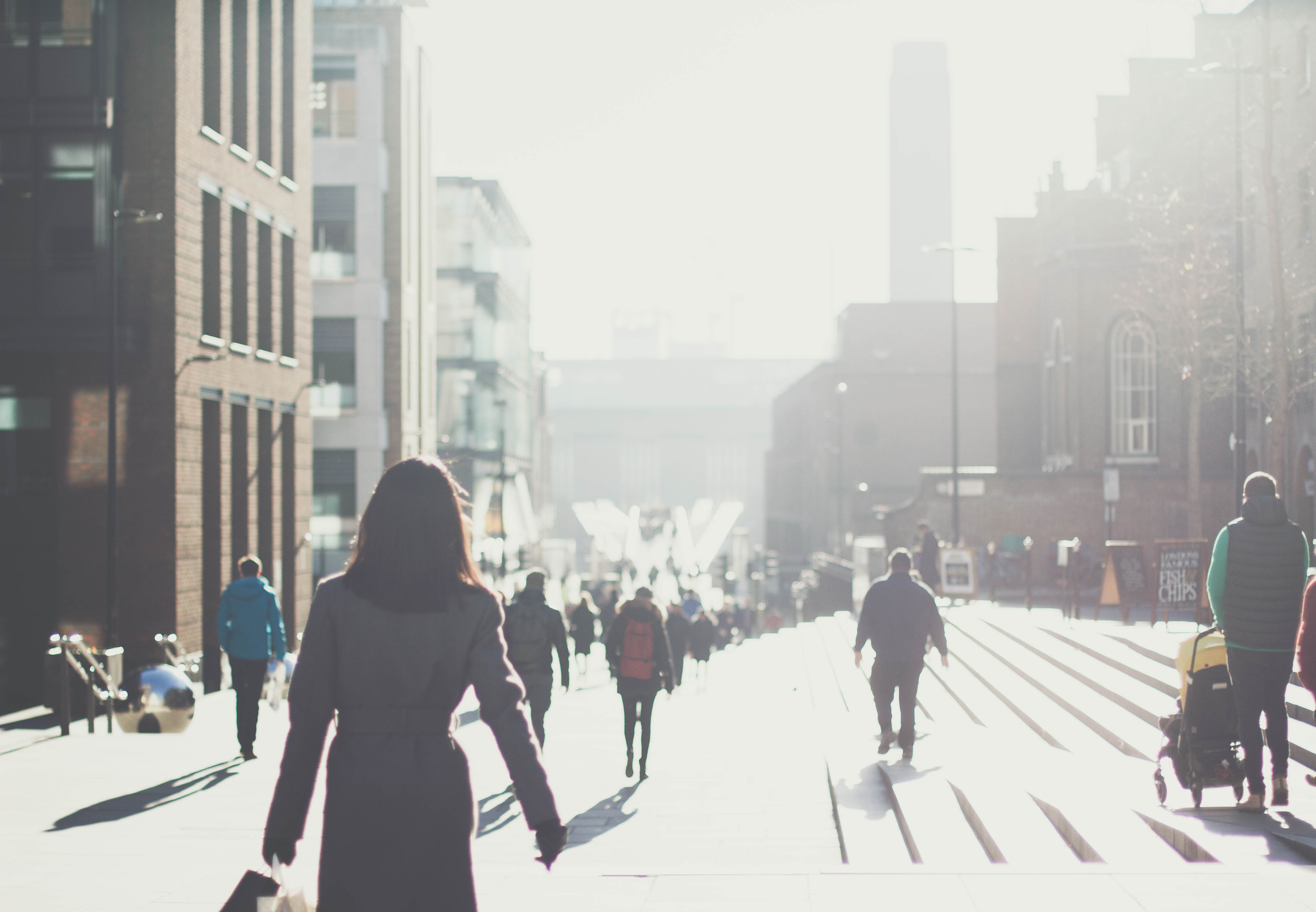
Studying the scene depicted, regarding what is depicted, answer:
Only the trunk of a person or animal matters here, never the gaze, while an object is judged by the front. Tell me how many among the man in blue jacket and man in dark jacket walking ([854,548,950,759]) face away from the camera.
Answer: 2

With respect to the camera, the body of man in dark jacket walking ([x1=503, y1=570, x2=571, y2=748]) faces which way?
away from the camera

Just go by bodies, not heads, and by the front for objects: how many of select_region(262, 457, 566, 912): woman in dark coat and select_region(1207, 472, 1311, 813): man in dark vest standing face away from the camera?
2

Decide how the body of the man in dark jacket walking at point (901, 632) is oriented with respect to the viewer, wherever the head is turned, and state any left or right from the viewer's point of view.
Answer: facing away from the viewer

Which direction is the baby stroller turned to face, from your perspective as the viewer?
facing away from the viewer and to the left of the viewer

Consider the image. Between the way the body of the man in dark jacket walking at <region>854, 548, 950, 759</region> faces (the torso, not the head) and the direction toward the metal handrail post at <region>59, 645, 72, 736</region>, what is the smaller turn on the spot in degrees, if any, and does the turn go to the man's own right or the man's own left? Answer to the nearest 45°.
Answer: approximately 90° to the man's own left

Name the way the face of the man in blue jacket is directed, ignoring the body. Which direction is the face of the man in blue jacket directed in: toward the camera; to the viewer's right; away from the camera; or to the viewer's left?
away from the camera

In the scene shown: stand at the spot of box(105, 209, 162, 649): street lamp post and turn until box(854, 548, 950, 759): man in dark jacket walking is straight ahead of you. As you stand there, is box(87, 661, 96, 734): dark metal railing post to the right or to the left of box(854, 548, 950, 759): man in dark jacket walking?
right

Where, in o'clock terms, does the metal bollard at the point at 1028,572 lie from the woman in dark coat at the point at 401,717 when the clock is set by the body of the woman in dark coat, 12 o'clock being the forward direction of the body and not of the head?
The metal bollard is roughly at 1 o'clock from the woman in dark coat.

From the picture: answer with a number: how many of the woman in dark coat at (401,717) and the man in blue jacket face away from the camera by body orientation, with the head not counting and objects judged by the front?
2

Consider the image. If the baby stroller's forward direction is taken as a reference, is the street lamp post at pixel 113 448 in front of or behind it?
in front

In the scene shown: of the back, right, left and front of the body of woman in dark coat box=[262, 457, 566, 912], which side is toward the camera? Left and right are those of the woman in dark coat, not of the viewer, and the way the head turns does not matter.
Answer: back
